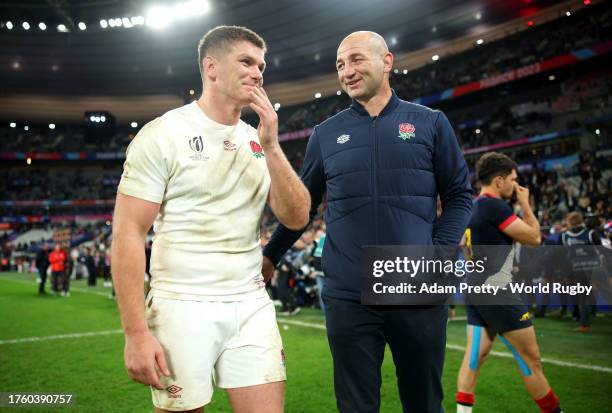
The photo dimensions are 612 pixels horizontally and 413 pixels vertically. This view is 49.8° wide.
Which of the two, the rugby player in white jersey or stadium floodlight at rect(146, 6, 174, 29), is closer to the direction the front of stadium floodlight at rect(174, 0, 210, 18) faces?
the rugby player in white jersey

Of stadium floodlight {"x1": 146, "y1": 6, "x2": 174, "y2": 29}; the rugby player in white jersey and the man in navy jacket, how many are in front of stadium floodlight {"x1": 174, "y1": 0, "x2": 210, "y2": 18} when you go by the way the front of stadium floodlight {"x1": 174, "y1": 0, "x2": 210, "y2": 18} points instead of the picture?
2

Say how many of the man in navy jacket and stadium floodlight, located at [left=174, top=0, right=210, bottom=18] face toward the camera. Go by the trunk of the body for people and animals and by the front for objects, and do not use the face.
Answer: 2

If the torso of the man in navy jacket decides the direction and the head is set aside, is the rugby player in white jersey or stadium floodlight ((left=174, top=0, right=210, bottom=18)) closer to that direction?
the rugby player in white jersey

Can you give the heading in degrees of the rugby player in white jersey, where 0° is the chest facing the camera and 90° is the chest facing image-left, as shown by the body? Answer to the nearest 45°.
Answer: approximately 315°

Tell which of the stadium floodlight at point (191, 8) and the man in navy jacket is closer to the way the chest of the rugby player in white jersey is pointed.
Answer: the man in navy jacket

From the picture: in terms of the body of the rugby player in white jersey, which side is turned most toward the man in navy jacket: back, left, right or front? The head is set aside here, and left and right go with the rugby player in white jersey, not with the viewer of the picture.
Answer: left

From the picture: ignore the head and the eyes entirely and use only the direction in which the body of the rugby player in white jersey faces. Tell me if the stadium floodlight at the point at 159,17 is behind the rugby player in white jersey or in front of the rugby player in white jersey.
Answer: behind

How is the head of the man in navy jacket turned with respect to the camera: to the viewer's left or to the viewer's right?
to the viewer's left

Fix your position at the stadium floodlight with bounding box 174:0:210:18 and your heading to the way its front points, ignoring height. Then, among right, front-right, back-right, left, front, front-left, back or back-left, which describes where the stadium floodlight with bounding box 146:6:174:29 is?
back-right

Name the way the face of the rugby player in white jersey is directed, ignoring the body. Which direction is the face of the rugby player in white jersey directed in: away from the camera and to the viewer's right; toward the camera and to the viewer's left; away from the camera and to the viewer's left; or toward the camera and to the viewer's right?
toward the camera and to the viewer's right

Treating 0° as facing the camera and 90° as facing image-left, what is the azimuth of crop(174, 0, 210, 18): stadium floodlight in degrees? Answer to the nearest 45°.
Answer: approximately 0°

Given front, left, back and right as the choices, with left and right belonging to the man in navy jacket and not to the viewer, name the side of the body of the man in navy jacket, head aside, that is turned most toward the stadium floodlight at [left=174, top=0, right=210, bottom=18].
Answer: back
